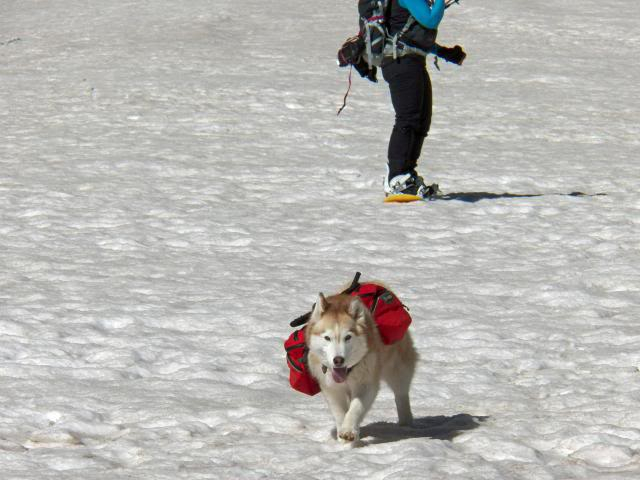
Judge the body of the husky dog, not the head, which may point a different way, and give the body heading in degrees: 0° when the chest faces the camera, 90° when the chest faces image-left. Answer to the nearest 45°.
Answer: approximately 45°
